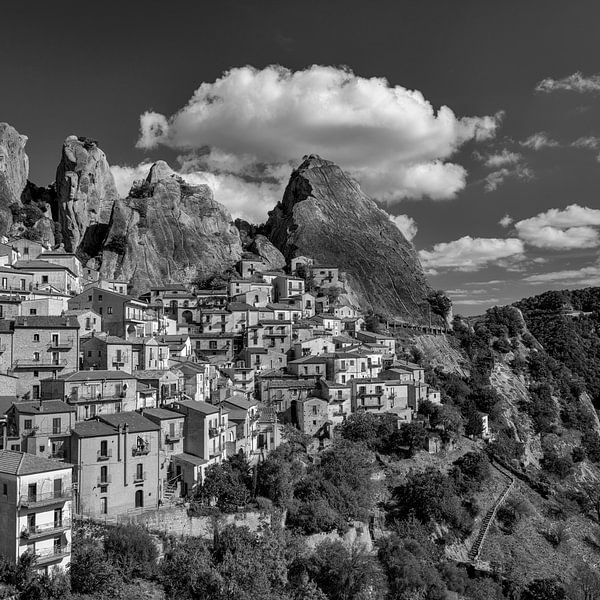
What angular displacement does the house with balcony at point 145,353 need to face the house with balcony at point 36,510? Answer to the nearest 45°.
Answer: approximately 45° to its right

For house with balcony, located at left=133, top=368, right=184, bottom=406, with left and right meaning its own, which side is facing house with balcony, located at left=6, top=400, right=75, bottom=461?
right

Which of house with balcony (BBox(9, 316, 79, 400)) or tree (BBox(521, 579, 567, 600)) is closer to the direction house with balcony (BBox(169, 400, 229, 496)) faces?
the tree

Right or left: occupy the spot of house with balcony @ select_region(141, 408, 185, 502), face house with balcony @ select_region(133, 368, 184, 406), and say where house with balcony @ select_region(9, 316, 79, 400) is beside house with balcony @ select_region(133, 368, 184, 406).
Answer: left

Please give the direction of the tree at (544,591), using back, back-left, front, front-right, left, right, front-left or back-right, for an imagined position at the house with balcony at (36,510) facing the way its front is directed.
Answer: front-left

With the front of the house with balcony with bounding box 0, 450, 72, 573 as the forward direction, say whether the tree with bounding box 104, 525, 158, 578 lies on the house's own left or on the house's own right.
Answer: on the house's own left

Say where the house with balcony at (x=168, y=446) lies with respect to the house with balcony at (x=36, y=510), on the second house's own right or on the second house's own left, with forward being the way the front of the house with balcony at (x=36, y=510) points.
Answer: on the second house's own left

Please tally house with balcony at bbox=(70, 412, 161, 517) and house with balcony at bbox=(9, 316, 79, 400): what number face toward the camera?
2

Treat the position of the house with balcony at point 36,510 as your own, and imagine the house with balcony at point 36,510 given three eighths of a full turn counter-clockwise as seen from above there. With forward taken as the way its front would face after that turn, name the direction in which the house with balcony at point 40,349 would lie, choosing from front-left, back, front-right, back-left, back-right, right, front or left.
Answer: front
